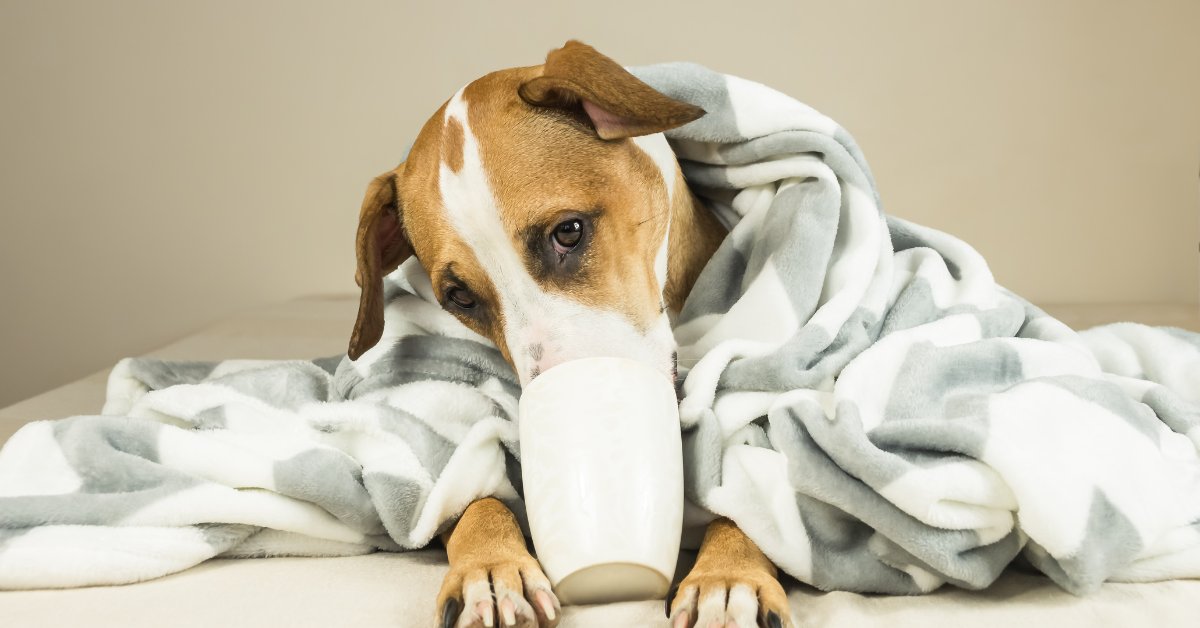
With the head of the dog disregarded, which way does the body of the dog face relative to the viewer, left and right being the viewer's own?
facing the viewer
